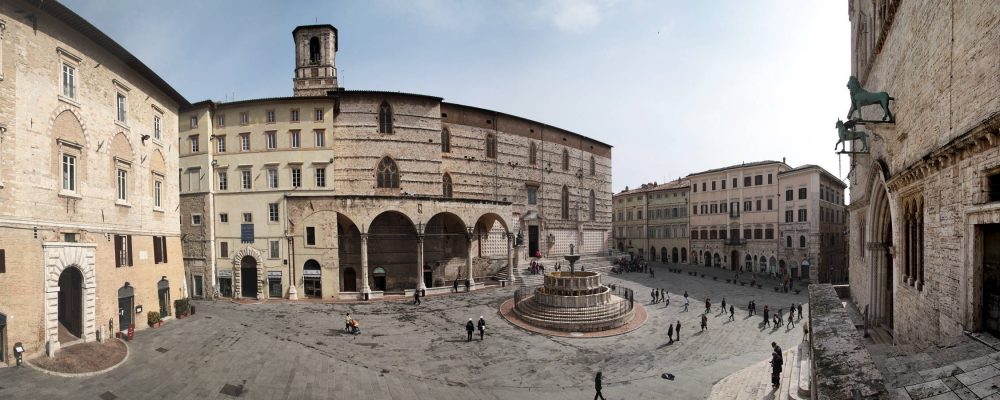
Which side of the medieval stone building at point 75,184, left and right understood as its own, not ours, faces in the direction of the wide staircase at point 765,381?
front

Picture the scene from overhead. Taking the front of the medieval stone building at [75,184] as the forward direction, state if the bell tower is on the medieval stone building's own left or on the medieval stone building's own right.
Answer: on the medieval stone building's own left

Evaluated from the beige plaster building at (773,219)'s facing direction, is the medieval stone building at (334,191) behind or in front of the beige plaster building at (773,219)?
in front

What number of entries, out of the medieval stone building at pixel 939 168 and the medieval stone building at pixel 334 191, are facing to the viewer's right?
0

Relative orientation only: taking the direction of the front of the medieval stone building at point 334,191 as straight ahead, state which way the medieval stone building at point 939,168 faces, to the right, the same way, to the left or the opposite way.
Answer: to the right

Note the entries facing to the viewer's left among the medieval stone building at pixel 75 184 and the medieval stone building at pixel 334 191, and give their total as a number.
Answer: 0

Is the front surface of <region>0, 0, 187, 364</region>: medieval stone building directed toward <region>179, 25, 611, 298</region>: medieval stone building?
no

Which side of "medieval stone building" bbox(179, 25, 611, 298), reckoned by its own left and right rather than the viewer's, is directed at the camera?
front

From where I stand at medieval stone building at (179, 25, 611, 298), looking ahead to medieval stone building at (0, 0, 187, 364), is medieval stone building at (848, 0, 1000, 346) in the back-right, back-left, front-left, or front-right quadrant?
front-left

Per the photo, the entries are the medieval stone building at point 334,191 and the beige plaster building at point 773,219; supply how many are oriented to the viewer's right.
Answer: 0

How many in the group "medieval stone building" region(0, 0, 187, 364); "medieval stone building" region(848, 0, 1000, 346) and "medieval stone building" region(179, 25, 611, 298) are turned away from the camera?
0

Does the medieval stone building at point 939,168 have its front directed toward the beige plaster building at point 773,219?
no

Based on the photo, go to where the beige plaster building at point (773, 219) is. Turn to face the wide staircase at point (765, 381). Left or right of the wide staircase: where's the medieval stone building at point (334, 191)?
right

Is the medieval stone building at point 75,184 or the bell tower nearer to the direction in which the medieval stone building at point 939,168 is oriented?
the medieval stone building

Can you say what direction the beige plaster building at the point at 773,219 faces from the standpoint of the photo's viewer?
facing the viewer and to the left of the viewer
